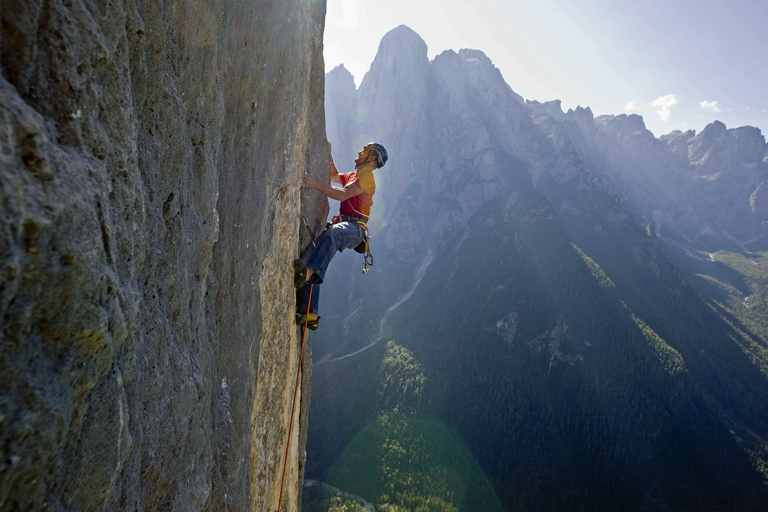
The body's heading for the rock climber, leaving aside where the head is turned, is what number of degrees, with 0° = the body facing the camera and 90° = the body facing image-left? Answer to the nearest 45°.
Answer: approximately 90°

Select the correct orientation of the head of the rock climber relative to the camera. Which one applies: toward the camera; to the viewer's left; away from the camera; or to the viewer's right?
to the viewer's left
